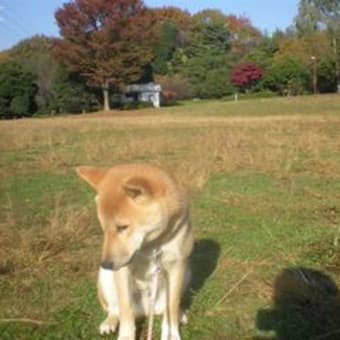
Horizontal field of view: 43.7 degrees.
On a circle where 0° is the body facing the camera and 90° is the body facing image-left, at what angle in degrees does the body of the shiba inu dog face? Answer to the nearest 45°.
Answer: approximately 0°
